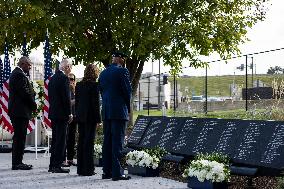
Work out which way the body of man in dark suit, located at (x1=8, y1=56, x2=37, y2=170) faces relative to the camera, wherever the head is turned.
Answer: to the viewer's right

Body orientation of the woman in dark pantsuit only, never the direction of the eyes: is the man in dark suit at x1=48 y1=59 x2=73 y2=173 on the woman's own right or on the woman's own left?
on the woman's own left

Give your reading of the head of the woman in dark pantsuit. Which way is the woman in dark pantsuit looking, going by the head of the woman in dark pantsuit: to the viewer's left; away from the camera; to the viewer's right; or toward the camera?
away from the camera

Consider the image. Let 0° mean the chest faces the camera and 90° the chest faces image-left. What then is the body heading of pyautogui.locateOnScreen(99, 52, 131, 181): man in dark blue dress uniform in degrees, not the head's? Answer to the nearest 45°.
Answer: approximately 225°

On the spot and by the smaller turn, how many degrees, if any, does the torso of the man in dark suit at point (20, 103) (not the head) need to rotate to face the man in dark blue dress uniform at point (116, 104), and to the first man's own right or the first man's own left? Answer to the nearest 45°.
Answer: approximately 45° to the first man's own right

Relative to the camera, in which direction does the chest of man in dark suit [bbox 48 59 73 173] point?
to the viewer's right

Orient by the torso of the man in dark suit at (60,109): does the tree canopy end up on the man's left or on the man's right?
on the man's left

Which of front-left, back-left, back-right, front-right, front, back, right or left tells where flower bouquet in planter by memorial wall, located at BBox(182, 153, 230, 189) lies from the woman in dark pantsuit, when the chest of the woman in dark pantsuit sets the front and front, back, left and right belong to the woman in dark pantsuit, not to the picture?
right

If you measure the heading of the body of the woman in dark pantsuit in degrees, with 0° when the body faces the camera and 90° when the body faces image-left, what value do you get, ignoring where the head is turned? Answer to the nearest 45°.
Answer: approximately 225°

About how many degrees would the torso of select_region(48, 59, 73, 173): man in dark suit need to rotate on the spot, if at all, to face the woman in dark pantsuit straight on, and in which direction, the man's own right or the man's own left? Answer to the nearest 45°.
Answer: approximately 45° to the man's own right

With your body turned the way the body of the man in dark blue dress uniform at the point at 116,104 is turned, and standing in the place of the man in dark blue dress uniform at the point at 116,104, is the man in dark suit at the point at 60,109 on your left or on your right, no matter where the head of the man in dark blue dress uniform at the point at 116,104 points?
on your left

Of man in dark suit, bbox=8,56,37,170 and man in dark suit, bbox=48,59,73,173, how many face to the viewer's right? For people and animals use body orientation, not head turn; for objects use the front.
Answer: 2

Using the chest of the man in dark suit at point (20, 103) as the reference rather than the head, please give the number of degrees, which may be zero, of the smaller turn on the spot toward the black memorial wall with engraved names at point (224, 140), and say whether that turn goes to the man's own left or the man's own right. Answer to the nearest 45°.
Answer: approximately 45° to the man's own right

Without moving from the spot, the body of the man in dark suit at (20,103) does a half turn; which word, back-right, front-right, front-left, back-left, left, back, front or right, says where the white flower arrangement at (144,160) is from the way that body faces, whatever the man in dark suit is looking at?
back-left
